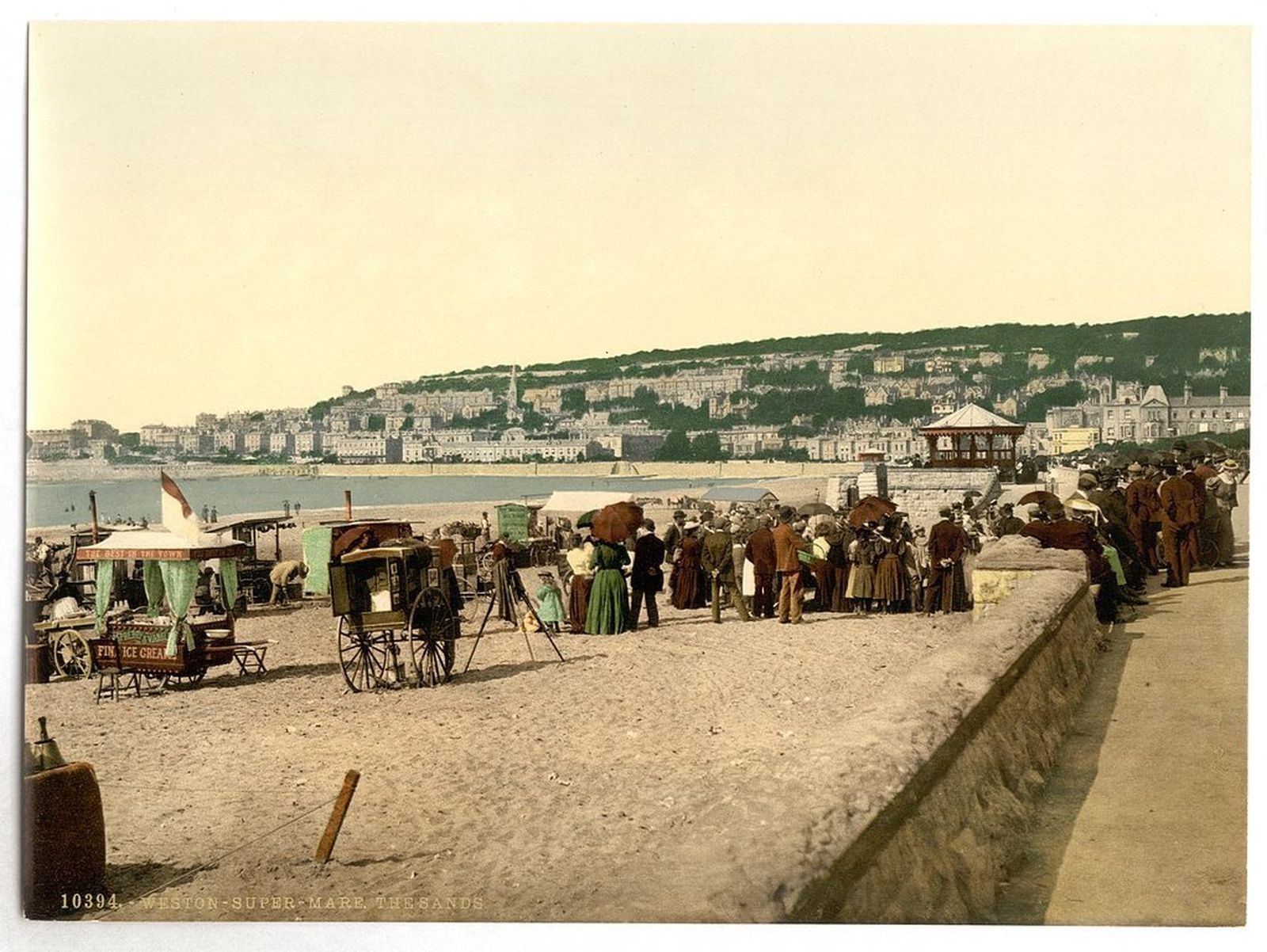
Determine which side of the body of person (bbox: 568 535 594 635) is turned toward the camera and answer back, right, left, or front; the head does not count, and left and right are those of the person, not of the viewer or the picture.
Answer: back

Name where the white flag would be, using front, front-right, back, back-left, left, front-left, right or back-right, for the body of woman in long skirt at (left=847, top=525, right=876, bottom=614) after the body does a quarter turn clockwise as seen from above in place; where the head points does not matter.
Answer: back-right

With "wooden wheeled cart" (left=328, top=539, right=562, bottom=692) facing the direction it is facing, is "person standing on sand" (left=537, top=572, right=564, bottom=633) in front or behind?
in front

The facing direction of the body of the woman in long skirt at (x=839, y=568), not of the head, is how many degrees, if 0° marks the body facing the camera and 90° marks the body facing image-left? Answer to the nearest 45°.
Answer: approximately 180°

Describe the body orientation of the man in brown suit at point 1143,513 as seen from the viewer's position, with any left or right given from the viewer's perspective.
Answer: facing away from the viewer and to the left of the viewer

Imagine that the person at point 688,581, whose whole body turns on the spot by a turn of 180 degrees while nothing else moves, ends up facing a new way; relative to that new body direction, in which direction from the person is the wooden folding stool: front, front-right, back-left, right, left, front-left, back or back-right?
front-right

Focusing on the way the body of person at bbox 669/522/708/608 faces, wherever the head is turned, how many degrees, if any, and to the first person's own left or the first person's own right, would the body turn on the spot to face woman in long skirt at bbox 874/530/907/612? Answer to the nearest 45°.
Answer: approximately 90° to the first person's own right

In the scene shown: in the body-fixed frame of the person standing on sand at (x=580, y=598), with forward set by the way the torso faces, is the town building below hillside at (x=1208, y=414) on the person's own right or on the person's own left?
on the person's own right

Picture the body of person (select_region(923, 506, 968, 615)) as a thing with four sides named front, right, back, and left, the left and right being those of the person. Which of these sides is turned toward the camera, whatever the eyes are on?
back

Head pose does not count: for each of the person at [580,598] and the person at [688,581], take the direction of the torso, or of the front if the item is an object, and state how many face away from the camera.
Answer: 2

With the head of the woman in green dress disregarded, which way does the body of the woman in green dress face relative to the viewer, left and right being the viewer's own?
facing away from the viewer

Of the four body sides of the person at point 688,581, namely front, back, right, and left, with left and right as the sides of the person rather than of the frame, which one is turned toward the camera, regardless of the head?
back

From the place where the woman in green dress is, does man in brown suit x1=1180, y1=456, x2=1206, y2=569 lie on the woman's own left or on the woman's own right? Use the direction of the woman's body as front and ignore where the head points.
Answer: on the woman's own right
